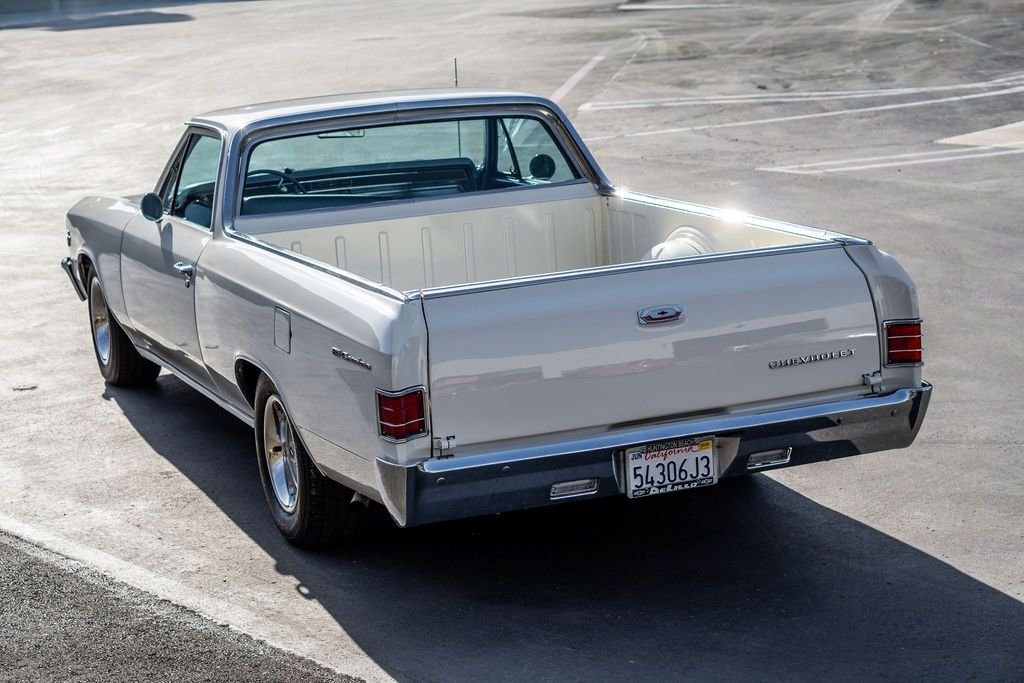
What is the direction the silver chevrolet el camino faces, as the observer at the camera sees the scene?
facing away from the viewer and to the left of the viewer
